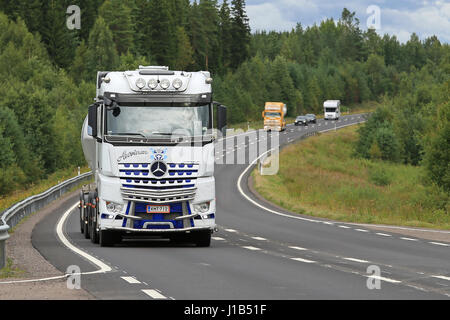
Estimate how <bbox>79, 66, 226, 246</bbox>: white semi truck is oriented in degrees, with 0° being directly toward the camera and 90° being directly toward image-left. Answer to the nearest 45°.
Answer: approximately 0°
